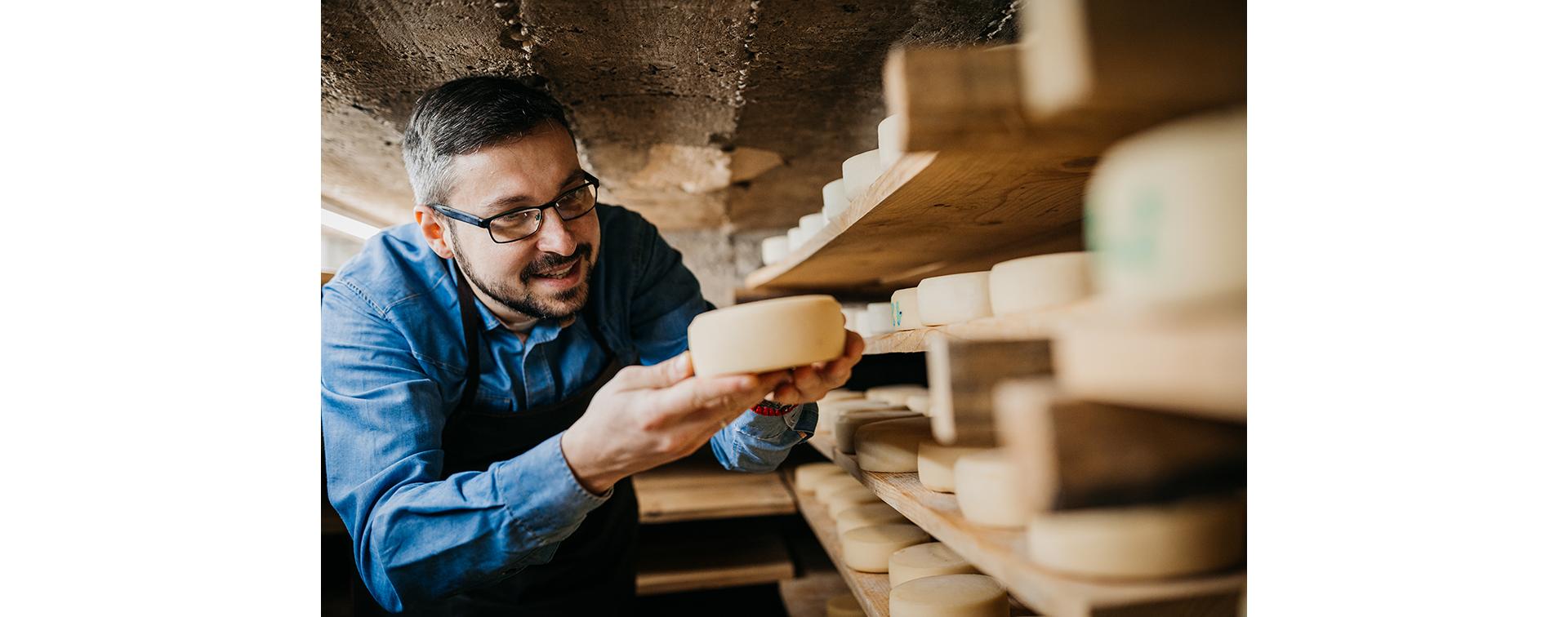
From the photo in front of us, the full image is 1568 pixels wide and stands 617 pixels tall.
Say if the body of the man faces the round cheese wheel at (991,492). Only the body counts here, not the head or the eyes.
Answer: yes

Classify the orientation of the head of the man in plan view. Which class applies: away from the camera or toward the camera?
toward the camera

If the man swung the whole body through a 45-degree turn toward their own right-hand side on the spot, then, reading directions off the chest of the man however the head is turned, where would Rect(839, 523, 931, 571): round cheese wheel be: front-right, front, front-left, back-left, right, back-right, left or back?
left

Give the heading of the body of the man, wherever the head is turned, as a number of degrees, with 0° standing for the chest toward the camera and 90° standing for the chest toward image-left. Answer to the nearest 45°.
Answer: approximately 315°

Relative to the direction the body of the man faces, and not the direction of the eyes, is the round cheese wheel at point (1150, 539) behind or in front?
in front

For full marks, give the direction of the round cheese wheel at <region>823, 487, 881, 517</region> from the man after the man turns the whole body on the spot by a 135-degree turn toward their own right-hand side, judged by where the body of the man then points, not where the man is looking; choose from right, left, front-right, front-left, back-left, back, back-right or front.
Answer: back-right

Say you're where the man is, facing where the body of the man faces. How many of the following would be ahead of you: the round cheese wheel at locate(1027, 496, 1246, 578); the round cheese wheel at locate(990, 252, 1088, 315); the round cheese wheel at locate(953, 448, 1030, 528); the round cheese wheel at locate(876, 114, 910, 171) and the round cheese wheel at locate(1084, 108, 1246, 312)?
5

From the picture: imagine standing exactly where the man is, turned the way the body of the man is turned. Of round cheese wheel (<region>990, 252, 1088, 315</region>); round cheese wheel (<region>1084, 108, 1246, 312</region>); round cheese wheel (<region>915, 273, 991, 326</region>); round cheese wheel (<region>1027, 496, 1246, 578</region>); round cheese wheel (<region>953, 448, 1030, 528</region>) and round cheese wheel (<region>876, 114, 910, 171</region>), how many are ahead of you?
6

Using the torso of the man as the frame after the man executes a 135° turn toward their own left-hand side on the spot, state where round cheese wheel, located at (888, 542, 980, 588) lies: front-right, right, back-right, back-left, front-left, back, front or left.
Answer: right

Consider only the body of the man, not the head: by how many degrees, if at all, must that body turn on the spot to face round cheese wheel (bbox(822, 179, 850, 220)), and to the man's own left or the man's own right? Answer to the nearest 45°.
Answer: approximately 45° to the man's own left

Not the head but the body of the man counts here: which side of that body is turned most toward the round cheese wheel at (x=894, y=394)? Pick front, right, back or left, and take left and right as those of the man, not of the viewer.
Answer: left

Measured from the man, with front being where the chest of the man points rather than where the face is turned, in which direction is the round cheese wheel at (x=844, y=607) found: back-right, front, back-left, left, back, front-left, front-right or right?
left

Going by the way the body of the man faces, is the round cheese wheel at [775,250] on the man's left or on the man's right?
on the man's left
